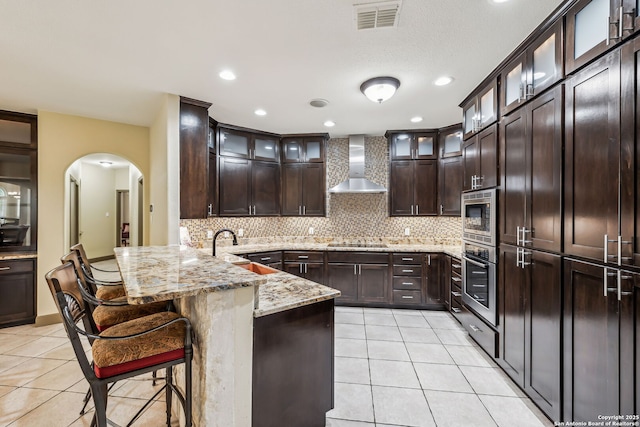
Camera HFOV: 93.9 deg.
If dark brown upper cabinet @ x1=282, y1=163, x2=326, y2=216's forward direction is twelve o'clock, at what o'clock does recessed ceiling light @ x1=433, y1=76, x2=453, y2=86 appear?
The recessed ceiling light is roughly at 11 o'clock from the dark brown upper cabinet.

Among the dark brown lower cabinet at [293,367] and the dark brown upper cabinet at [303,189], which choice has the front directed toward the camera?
the dark brown upper cabinet

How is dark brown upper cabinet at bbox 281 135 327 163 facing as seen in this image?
toward the camera

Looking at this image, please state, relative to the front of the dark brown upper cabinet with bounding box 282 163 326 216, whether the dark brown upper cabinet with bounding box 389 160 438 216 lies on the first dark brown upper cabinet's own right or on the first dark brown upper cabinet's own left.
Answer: on the first dark brown upper cabinet's own left

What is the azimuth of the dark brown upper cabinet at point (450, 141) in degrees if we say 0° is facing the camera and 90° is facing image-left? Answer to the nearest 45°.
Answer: approximately 45°

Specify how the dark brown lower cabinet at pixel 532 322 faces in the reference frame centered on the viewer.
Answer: facing the viewer and to the left of the viewer

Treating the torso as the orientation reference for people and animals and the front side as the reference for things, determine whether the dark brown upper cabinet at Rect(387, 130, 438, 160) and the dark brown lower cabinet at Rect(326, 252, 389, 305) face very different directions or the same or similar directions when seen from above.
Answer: same or similar directions

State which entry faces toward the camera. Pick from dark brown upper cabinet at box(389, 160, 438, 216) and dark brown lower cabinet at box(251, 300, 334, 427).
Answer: the dark brown upper cabinet

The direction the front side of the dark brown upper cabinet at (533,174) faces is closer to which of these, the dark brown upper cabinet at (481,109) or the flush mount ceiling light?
the flush mount ceiling light

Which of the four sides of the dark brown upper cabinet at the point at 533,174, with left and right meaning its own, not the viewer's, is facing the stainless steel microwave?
right

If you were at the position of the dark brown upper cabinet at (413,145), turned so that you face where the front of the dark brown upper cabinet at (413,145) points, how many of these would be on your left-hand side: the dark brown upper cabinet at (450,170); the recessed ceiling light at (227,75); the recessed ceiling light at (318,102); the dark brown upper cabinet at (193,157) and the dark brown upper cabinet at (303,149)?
1

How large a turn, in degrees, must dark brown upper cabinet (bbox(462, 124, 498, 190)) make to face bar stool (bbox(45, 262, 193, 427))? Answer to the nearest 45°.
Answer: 0° — it already faces it

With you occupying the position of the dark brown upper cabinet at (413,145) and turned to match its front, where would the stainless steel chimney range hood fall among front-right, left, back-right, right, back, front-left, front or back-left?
right

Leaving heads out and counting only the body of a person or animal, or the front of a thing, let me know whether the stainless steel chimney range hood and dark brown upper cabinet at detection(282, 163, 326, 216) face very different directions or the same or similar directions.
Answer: same or similar directions

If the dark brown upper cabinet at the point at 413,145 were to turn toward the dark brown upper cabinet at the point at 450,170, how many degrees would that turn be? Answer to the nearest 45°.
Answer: approximately 90° to its left

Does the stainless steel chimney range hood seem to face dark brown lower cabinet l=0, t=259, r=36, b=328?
no

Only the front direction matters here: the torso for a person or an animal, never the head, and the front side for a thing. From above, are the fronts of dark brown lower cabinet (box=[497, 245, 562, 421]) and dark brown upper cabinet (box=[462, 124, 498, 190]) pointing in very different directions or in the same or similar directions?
same or similar directions

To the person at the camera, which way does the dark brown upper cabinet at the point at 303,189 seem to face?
facing the viewer
